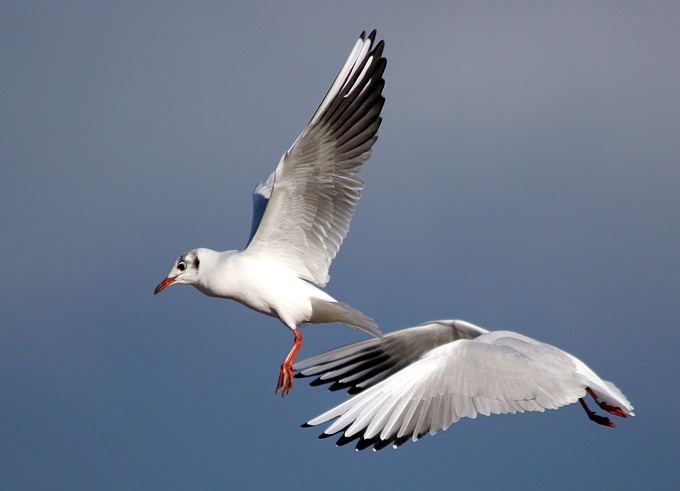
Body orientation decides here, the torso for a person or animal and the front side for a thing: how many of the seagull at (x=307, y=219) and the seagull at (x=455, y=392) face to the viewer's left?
2

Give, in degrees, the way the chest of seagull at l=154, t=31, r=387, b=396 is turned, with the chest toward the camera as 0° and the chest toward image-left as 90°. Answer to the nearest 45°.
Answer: approximately 90°

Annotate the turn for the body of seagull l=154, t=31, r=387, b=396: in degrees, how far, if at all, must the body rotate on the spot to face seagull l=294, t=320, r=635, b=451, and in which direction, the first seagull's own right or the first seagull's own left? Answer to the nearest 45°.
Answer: approximately 135° to the first seagull's own left

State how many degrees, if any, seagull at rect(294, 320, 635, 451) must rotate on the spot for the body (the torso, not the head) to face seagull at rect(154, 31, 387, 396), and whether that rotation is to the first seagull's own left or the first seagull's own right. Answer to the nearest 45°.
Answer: approximately 45° to the first seagull's own right

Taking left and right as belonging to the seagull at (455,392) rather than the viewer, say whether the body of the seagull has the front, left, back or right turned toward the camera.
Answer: left
